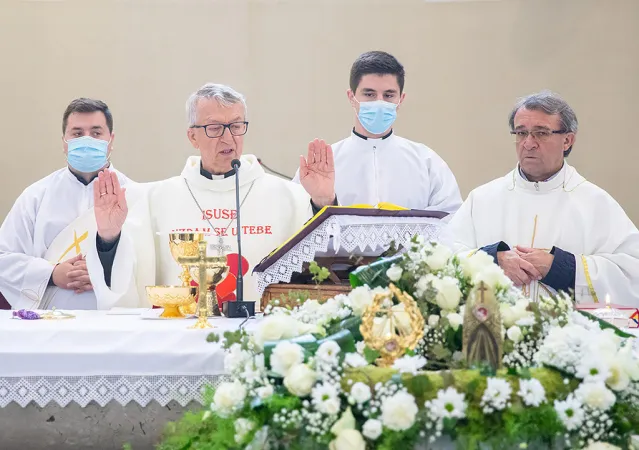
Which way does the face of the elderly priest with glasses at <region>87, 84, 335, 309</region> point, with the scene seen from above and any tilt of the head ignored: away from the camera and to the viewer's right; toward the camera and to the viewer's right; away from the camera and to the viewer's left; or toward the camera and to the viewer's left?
toward the camera and to the viewer's right

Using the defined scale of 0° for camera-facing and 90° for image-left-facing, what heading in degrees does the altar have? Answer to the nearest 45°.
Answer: approximately 0°

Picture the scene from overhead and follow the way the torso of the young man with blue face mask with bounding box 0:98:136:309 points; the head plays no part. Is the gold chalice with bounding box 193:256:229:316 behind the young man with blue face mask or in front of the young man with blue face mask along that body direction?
in front

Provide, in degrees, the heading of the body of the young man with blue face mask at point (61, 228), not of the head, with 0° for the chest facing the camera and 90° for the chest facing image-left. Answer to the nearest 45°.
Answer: approximately 315°

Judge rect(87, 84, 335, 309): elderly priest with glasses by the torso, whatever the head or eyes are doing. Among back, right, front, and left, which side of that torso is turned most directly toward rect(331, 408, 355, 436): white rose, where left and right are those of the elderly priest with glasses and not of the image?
front

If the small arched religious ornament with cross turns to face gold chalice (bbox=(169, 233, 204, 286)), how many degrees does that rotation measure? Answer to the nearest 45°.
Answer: approximately 135° to its right

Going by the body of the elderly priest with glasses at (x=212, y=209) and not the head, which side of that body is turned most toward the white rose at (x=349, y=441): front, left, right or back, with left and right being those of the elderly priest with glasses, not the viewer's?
front

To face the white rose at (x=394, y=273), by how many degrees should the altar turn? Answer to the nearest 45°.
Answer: approximately 45° to its left

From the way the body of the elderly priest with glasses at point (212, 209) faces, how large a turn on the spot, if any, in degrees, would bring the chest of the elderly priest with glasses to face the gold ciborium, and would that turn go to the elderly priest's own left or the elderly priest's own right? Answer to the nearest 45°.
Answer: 0° — they already face it

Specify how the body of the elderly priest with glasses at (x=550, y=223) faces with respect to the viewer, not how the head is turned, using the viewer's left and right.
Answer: facing the viewer and to the left of the viewer
